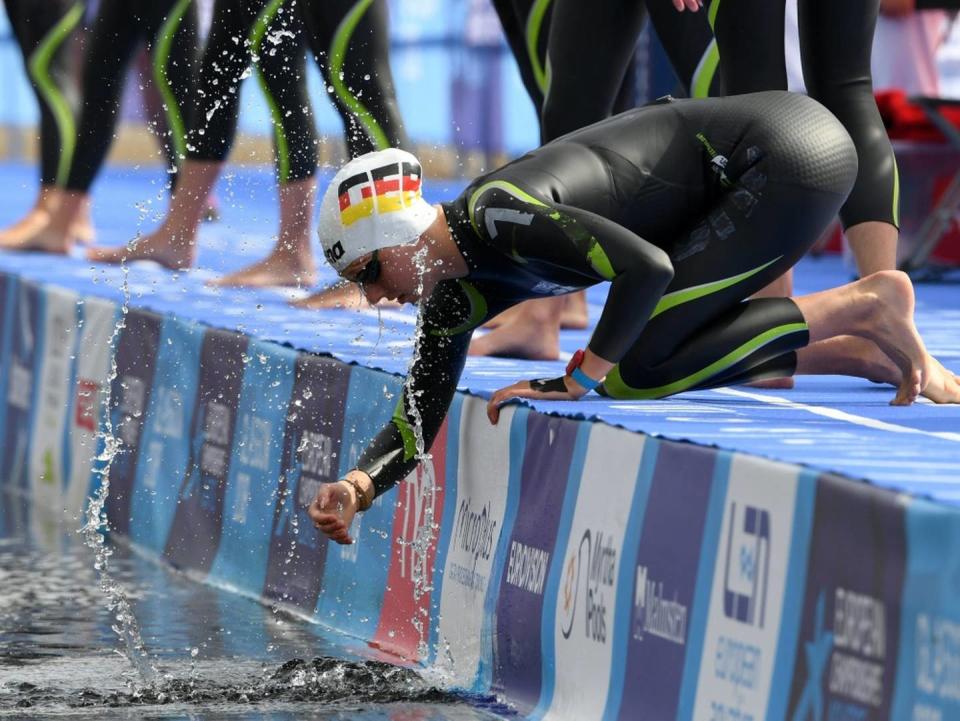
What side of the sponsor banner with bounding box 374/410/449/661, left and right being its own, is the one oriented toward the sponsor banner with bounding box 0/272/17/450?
right

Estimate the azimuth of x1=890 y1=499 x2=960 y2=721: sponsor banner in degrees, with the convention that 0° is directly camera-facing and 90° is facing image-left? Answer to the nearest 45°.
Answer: approximately 45°

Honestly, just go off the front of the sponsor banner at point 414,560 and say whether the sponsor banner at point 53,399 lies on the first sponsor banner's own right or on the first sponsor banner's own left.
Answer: on the first sponsor banner's own right

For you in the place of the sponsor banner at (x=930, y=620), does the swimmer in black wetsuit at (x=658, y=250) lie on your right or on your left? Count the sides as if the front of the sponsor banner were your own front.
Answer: on your right

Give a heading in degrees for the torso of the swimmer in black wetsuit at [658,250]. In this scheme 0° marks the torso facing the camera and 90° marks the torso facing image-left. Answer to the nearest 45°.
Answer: approximately 90°

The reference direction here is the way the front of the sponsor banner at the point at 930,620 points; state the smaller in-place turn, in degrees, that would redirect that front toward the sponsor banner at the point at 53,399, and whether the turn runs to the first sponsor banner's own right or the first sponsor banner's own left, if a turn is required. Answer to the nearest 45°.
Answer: approximately 90° to the first sponsor banner's own right
